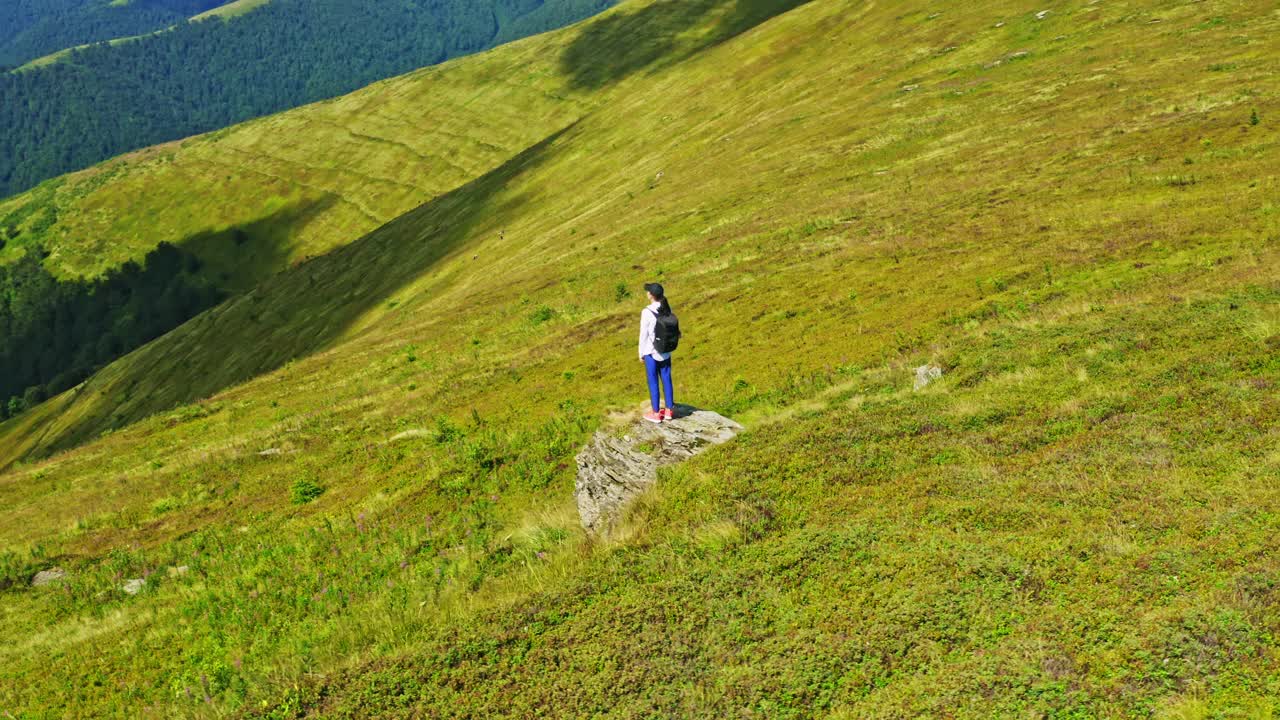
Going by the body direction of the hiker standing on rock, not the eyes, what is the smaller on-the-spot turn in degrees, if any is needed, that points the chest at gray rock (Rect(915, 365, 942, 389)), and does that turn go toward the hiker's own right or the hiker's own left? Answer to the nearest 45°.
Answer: approximately 135° to the hiker's own right

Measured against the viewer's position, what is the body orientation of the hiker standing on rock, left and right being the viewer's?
facing away from the viewer and to the left of the viewer

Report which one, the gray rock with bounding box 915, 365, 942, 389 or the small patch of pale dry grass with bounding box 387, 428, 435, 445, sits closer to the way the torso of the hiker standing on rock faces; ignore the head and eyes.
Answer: the small patch of pale dry grass

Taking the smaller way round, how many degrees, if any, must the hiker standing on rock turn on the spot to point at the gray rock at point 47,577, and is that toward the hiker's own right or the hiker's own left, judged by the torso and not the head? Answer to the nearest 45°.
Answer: approximately 45° to the hiker's own left

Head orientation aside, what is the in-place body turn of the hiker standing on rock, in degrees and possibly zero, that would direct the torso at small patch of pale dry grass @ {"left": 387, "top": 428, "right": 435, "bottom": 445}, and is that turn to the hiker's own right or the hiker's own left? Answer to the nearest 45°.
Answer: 0° — they already face it

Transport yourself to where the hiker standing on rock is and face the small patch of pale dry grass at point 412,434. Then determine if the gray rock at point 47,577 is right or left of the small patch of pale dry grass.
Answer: left
